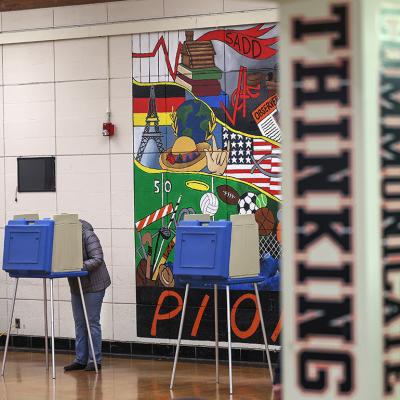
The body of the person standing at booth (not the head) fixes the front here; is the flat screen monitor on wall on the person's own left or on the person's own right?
on the person's own right

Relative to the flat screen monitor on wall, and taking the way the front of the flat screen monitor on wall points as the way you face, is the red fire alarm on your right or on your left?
on your left

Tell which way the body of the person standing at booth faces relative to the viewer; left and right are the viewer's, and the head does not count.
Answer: facing to the left of the viewer

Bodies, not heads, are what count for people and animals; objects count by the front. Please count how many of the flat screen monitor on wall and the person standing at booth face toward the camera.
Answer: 1

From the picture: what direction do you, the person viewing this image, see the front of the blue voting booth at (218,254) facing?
facing away from the viewer and to the right of the viewer

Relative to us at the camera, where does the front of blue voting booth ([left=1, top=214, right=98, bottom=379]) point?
facing away from the viewer and to the right of the viewer

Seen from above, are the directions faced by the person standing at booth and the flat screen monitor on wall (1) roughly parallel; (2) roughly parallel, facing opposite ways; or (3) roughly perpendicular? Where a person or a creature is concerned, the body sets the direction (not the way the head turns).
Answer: roughly perpendicular

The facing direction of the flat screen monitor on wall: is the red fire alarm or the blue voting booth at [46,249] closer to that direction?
the blue voting booth

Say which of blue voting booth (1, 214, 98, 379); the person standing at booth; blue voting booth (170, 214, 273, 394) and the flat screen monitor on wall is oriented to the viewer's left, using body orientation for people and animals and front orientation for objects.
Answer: the person standing at booth

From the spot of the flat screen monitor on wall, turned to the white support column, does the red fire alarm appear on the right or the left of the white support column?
left

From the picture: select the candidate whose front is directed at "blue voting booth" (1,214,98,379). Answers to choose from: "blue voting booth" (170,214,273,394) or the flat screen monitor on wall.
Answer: the flat screen monitor on wall

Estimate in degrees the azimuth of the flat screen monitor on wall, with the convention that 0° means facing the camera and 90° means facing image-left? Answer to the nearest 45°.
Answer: approximately 0°
